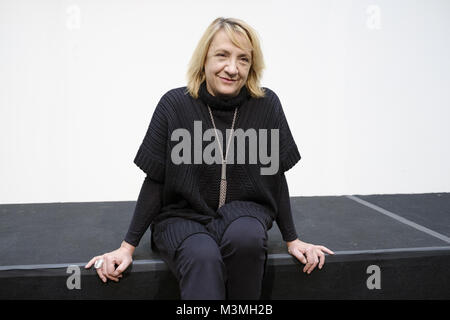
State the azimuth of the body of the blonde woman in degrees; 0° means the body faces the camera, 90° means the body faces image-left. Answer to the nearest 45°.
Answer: approximately 0°
